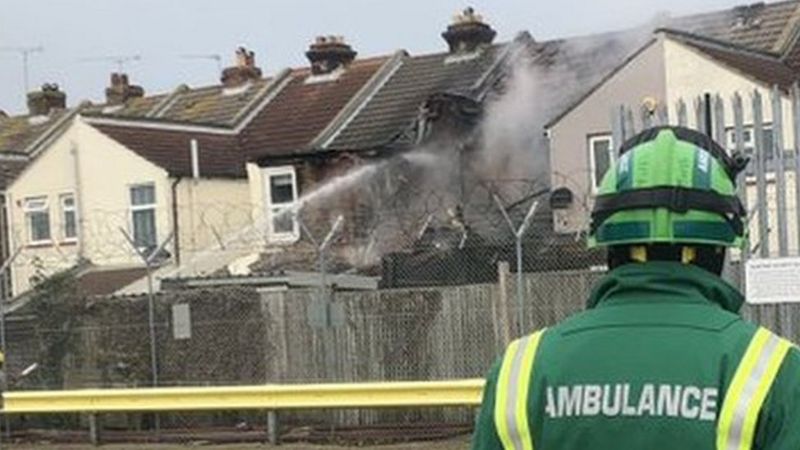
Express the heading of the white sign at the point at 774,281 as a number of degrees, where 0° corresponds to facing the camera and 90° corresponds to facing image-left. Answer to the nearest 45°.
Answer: approximately 0°

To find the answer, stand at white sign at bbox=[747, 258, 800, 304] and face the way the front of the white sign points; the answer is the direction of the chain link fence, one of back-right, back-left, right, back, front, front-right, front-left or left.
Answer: back-right

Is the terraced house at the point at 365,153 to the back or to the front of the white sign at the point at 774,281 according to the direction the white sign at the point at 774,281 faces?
to the back

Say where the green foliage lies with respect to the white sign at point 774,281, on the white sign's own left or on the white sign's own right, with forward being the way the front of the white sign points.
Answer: on the white sign's own right
